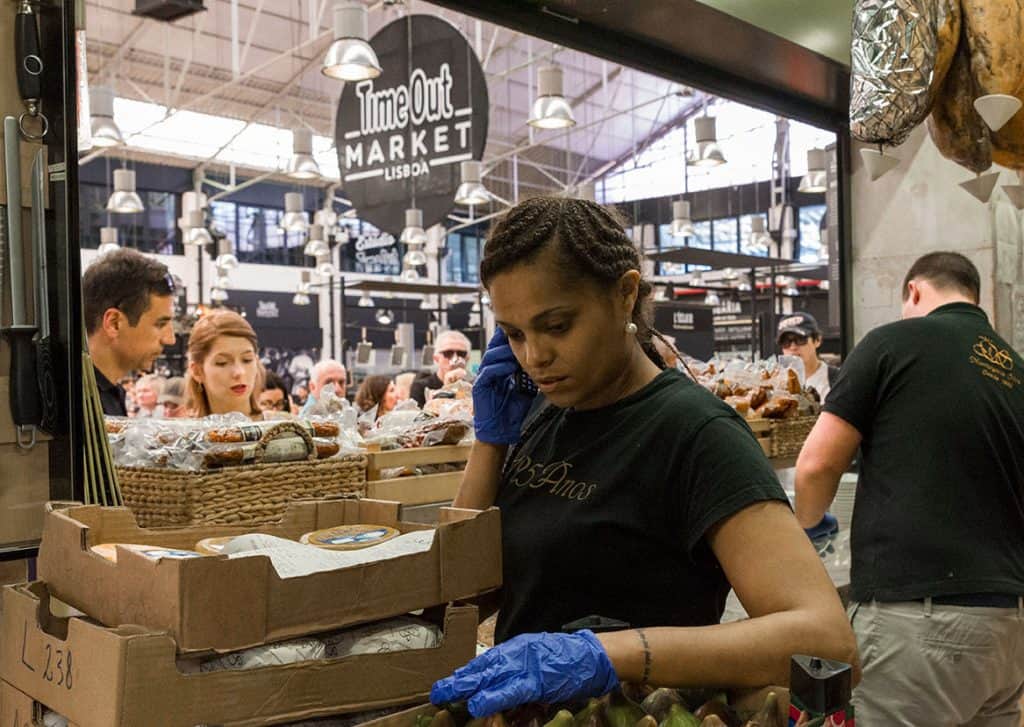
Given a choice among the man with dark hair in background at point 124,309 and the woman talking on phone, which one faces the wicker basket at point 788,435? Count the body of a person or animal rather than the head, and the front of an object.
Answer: the man with dark hair in background

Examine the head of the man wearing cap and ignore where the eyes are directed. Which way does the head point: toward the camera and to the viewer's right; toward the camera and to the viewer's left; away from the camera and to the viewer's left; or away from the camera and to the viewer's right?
toward the camera and to the viewer's left

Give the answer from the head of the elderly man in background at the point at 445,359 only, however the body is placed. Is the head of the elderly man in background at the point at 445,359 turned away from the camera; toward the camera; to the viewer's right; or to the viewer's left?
toward the camera

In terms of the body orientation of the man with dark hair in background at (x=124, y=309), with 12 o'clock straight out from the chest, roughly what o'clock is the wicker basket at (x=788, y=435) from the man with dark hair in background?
The wicker basket is roughly at 12 o'clock from the man with dark hair in background.

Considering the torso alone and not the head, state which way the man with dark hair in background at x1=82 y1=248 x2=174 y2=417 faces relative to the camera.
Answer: to the viewer's right

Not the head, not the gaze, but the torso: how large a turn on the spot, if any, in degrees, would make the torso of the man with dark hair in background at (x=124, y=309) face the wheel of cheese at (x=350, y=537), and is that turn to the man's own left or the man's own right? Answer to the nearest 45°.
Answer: approximately 90° to the man's own right

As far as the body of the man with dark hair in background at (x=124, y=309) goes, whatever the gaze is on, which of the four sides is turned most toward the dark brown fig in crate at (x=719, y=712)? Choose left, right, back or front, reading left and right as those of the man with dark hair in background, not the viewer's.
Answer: right

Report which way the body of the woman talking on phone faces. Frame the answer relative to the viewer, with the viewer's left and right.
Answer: facing the viewer and to the left of the viewer

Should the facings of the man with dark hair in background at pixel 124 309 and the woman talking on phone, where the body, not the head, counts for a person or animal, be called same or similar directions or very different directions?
very different directions

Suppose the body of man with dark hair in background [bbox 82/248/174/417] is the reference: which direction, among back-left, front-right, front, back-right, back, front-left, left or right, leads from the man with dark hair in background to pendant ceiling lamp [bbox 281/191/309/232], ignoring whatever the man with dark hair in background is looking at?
left

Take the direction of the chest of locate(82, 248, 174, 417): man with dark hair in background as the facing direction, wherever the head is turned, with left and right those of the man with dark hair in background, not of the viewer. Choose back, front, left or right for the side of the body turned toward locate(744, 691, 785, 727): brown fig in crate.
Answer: right

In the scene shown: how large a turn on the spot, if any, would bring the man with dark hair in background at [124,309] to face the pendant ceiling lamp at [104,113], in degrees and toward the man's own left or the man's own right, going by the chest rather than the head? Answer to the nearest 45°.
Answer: approximately 90° to the man's own left

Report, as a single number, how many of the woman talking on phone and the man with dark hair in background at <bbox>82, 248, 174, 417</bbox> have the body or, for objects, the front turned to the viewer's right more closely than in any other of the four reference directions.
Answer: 1
